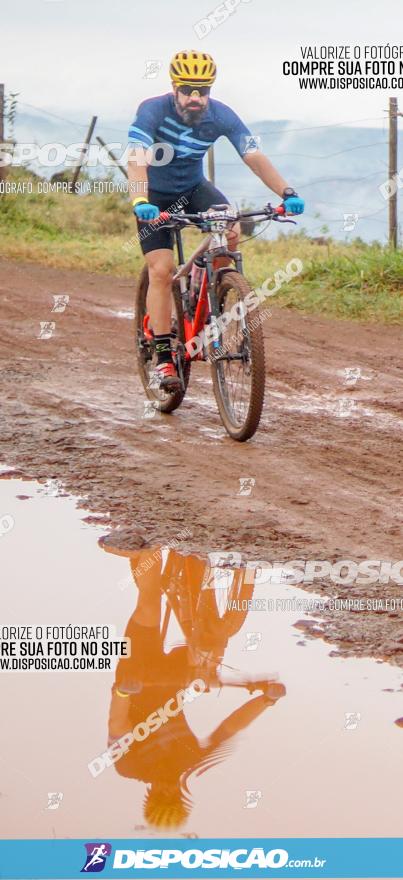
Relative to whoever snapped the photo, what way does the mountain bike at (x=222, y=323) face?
facing the viewer and to the right of the viewer

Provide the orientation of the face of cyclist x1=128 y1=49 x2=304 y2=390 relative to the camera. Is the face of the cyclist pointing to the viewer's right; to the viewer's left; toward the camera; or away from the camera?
toward the camera
